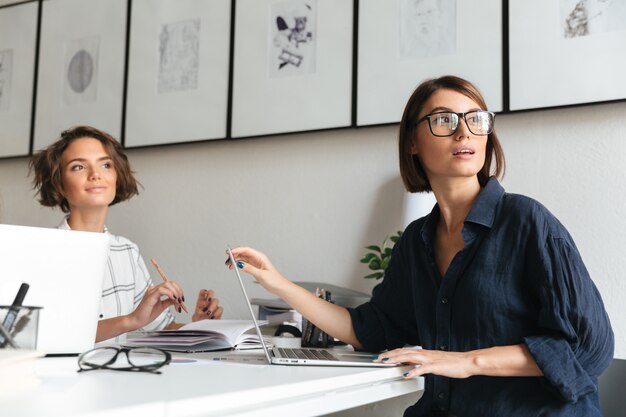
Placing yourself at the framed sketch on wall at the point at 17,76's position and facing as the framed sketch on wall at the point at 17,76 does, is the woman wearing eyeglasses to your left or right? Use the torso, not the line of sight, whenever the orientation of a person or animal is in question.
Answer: on your left

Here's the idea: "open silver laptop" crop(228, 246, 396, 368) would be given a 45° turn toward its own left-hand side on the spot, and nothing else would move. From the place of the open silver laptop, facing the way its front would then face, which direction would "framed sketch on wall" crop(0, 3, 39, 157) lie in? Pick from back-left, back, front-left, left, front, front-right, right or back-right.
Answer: left

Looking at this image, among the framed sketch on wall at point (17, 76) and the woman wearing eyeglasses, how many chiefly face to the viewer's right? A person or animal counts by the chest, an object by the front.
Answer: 0

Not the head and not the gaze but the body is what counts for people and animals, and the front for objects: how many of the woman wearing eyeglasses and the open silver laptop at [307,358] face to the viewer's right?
1

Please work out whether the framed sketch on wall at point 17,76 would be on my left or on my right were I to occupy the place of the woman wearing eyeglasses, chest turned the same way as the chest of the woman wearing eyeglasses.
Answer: on my right

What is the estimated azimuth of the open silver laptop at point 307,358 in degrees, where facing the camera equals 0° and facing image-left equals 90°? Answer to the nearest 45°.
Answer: approximately 270°
